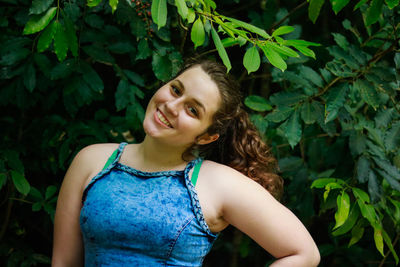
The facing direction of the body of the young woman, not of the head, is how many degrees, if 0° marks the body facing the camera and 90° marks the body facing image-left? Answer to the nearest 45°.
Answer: approximately 45°

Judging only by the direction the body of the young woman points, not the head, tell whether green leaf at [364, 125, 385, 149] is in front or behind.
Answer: behind

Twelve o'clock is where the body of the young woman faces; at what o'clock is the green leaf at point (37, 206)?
The green leaf is roughly at 3 o'clock from the young woman.

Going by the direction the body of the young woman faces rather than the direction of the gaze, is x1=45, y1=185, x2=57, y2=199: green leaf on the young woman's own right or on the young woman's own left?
on the young woman's own right

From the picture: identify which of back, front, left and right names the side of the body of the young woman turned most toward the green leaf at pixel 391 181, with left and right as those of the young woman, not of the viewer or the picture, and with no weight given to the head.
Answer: back

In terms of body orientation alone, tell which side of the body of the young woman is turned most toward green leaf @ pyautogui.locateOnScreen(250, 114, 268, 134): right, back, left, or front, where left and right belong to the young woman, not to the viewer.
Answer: back

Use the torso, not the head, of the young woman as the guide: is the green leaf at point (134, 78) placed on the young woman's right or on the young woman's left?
on the young woman's right
